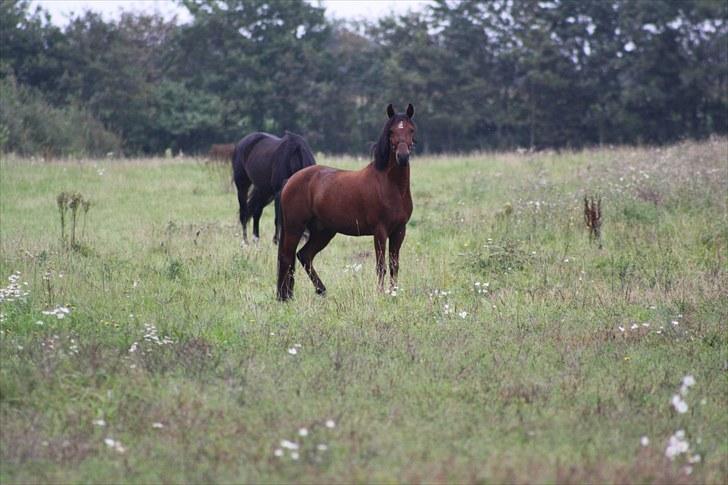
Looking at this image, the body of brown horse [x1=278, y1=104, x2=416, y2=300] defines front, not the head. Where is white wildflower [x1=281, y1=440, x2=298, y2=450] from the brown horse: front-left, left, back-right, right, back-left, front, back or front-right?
right

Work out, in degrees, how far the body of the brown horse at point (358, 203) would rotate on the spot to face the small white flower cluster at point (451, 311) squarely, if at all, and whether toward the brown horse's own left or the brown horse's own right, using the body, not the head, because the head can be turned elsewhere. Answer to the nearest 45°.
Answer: approximately 45° to the brown horse's own right

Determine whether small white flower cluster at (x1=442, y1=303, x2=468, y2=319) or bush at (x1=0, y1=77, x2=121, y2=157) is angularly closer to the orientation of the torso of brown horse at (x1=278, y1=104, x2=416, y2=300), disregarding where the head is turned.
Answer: the small white flower cluster

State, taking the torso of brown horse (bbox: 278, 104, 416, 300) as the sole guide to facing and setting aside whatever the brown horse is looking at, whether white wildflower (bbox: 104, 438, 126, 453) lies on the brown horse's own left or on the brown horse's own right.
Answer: on the brown horse's own right

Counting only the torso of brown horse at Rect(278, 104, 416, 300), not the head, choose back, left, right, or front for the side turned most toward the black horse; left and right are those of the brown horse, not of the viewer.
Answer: left

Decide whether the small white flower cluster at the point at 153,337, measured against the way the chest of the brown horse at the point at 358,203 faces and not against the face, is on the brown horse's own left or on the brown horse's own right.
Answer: on the brown horse's own right

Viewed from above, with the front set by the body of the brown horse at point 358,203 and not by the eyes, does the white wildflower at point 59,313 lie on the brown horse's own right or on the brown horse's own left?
on the brown horse's own right

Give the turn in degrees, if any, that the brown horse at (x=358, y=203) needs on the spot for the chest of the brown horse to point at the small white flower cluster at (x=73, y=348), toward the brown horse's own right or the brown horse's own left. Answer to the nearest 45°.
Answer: approximately 135° to the brown horse's own right

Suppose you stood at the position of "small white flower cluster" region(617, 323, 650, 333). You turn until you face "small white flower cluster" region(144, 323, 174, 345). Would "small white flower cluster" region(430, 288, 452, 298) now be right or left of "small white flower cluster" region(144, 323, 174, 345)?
right

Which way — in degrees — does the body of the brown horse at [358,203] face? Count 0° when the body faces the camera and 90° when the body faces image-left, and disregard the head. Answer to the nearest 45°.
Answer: approximately 270°
